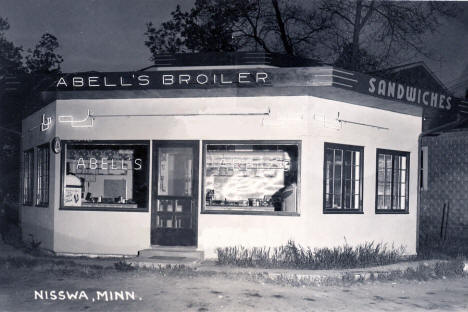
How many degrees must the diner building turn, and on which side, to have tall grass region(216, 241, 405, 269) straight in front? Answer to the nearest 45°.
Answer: approximately 45° to its left

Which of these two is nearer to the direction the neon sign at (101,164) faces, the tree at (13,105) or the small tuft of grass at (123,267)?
the small tuft of grass

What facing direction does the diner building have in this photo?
toward the camera

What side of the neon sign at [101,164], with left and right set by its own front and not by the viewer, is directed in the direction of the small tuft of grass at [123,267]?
front

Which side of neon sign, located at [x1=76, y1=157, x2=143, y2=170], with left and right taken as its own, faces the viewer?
front

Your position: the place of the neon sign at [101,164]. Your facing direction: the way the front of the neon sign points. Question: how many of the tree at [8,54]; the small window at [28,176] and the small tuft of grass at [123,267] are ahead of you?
1

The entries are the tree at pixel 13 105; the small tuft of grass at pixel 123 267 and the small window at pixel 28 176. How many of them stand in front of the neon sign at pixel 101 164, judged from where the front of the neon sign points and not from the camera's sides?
1

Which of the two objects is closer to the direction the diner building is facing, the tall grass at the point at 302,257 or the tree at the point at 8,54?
the tall grass

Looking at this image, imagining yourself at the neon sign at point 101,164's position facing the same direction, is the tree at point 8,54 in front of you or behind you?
behind
